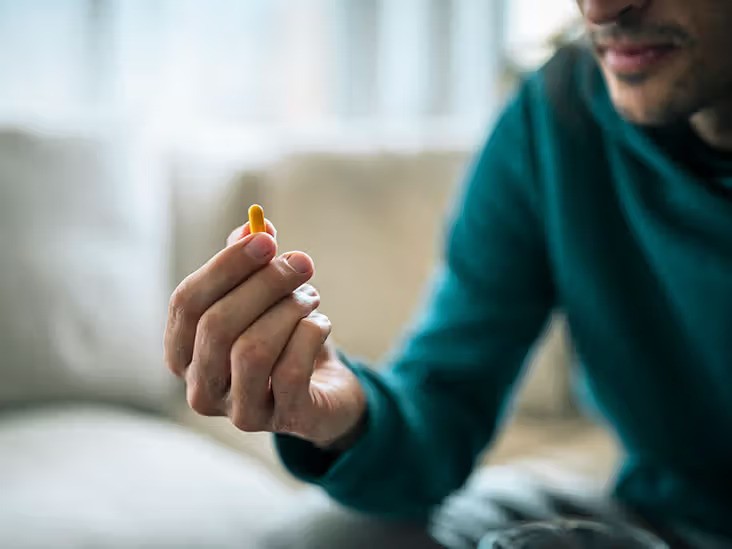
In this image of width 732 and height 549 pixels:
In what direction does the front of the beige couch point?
toward the camera

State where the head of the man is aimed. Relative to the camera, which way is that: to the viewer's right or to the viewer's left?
to the viewer's left

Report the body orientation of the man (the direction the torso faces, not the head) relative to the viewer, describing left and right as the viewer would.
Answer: facing the viewer and to the left of the viewer
